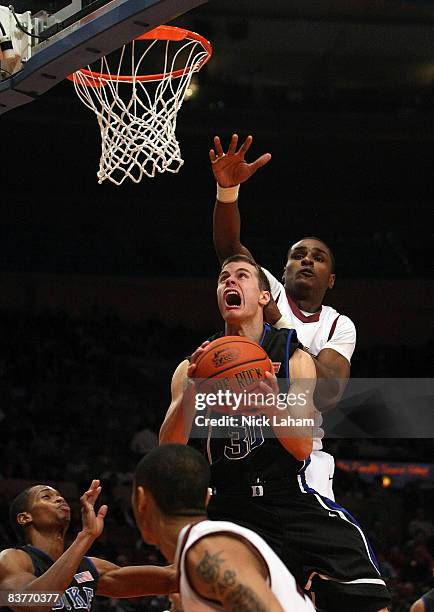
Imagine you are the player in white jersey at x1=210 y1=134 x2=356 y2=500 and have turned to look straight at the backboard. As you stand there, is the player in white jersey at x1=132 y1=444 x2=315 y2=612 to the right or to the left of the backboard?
left

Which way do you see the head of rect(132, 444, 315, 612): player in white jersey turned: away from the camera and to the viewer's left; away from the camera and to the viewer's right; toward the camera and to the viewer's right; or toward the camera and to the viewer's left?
away from the camera and to the viewer's left

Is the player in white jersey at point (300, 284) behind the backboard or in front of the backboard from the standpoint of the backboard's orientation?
in front
